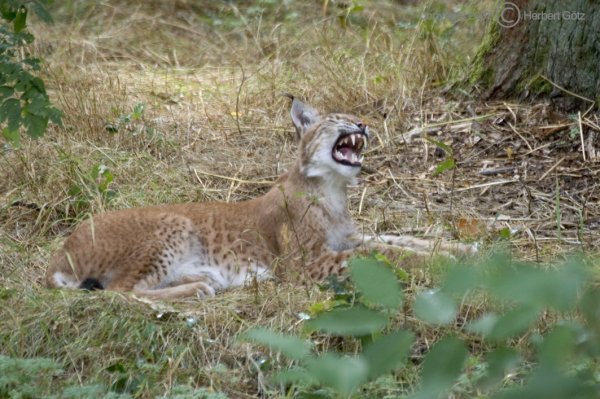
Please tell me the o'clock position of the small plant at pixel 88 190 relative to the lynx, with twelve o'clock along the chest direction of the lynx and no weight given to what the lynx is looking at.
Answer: The small plant is roughly at 7 o'clock from the lynx.

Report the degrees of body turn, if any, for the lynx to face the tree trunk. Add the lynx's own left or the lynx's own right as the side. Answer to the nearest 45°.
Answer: approximately 45° to the lynx's own left

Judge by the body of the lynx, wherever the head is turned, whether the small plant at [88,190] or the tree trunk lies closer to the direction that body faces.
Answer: the tree trunk

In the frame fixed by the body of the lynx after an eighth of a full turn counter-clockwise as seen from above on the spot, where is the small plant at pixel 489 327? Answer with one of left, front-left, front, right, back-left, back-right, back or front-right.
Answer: back-right

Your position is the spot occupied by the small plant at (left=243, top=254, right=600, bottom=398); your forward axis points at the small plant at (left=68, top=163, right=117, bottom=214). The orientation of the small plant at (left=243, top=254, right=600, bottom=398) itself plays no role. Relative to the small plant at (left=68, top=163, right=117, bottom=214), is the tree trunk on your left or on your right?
right

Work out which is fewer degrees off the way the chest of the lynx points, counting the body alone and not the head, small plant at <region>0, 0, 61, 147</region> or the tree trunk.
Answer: the tree trunk

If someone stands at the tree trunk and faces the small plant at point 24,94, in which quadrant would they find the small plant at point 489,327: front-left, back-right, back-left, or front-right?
front-left

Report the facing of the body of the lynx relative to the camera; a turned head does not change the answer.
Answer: to the viewer's right
